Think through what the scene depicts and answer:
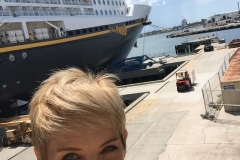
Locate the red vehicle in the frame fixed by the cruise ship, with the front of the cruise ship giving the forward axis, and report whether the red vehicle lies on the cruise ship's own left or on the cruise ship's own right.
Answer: on the cruise ship's own right

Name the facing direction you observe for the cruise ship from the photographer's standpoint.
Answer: facing away from the viewer and to the right of the viewer
